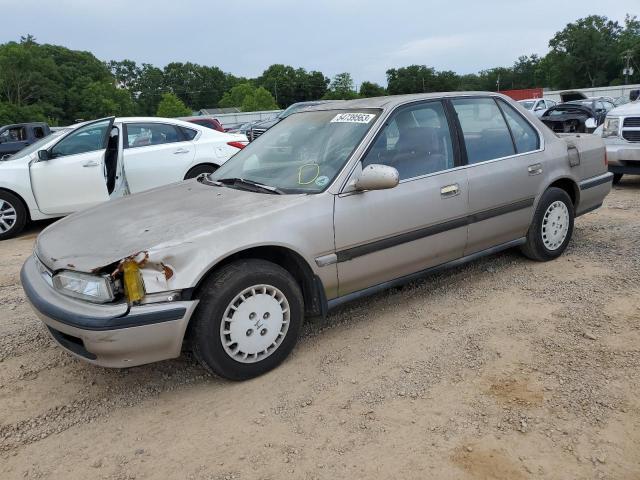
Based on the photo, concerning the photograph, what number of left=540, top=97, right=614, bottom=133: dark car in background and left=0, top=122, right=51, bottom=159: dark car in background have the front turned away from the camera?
0

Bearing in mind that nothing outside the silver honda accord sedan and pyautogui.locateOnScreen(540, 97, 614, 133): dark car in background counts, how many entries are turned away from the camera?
0

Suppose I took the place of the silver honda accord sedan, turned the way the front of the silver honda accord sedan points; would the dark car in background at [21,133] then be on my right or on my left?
on my right

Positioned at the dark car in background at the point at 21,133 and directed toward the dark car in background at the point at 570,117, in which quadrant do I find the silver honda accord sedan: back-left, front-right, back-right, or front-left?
front-right

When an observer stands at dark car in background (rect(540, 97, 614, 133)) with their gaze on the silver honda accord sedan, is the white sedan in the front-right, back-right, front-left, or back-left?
front-right

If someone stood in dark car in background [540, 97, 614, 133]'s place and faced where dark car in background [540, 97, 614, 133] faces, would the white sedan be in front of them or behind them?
in front

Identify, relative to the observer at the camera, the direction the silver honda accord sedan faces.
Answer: facing the viewer and to the left of the viewer

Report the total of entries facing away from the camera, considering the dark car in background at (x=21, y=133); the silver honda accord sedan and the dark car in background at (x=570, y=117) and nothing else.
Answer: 0

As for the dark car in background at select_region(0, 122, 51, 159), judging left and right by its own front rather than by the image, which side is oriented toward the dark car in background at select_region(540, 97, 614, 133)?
back

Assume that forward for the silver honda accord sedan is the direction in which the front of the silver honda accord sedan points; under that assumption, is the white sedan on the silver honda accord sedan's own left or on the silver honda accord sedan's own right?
on the silver honda accord sedan's own right
